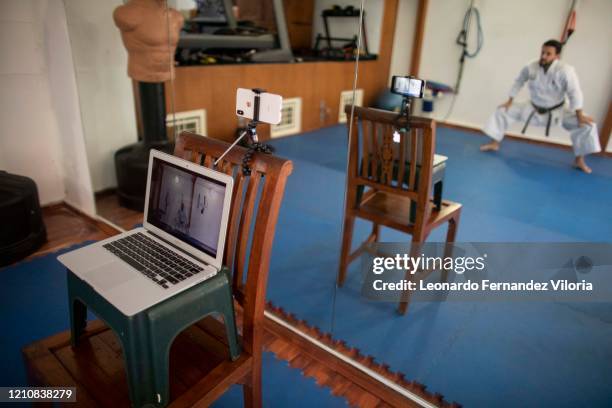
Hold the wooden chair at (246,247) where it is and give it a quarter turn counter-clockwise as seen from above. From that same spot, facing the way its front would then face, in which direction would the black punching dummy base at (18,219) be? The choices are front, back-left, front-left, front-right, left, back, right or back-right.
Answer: back

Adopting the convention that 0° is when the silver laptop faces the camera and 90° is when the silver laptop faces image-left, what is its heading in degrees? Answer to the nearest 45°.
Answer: approximately 45°

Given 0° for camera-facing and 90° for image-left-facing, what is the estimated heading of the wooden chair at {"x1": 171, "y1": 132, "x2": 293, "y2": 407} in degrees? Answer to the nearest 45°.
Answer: approximately 45°

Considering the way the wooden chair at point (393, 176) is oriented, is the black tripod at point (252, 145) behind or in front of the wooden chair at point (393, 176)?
behind

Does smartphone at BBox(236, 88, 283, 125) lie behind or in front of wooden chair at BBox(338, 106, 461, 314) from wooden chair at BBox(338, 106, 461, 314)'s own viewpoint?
behind

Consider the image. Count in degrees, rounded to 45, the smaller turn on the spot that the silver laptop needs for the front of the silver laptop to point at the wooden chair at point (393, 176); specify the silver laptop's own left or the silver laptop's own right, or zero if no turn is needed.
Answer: approximately 180°

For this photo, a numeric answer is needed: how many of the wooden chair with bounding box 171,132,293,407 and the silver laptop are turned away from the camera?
0
